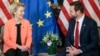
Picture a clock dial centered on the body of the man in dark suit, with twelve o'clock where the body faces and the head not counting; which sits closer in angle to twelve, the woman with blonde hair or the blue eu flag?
the woman with blonde hair

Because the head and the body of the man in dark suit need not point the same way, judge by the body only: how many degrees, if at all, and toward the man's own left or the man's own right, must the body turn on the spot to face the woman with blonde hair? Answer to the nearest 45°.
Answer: approximately 45° to the man's own right

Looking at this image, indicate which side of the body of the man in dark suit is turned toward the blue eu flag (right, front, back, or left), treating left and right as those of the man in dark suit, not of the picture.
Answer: right

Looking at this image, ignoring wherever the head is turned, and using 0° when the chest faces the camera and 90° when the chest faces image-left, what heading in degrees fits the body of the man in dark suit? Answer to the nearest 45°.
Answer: approximately 45°
